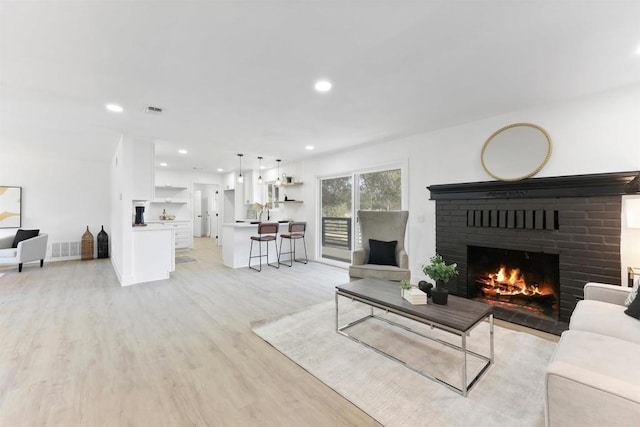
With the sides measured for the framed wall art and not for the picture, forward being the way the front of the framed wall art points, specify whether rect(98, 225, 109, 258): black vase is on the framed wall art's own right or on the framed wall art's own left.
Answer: on the framed wall art's own left

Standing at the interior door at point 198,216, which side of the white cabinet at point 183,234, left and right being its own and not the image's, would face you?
back

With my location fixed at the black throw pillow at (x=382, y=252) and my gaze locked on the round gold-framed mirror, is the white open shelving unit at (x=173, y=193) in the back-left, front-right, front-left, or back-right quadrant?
back-left

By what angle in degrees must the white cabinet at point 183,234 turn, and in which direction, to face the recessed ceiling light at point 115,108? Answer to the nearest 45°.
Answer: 0° — it already faces it

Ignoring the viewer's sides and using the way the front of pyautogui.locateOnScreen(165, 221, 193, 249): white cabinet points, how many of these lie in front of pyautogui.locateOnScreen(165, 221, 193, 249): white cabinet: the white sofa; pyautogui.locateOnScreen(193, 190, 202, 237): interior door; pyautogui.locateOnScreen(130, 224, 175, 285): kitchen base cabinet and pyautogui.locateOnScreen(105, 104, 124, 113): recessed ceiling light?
3

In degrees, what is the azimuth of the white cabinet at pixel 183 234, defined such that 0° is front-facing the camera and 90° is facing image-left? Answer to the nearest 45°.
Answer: approximately 0°

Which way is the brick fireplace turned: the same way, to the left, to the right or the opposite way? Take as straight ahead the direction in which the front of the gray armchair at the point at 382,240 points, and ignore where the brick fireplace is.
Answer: to the right

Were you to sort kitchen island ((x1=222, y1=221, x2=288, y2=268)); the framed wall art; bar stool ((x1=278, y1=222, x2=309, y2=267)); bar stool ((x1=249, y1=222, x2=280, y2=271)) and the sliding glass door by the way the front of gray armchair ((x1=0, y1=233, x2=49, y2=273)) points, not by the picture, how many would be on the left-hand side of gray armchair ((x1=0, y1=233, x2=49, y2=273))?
4

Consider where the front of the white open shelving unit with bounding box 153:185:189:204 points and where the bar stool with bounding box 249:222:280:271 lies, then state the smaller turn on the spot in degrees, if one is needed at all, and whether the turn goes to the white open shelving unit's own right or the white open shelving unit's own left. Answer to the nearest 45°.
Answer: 0° — it already faces it
